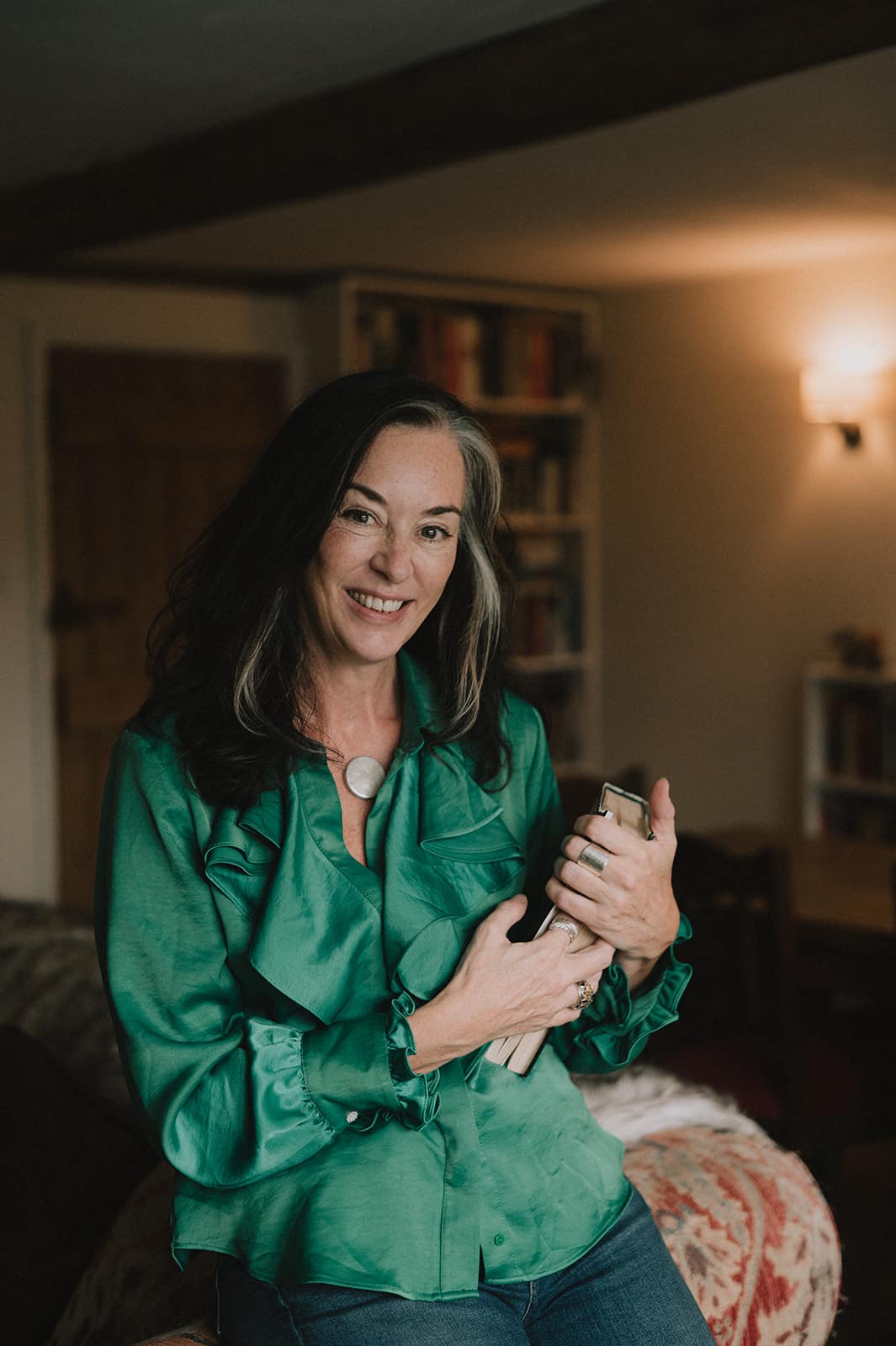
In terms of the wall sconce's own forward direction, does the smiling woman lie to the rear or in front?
in front

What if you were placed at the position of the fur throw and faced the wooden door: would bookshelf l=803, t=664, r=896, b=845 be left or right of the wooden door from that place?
right

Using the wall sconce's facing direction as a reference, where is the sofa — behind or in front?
in front

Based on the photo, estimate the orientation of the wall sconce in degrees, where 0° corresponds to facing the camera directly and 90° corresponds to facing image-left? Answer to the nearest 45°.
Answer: approximately 45°

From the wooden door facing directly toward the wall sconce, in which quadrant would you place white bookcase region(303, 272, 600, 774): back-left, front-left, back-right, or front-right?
front-left
